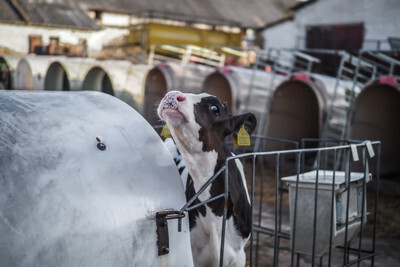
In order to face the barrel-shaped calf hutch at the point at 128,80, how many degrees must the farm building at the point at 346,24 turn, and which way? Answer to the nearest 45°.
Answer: approximately 45° to its right

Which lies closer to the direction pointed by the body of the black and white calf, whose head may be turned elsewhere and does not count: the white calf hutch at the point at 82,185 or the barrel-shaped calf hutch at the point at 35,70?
the white calf hutch

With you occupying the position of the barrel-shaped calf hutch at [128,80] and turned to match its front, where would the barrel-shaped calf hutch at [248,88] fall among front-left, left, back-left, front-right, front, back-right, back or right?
left

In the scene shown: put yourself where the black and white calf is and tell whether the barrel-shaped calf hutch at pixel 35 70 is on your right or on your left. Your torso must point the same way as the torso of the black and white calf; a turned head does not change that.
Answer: on your right

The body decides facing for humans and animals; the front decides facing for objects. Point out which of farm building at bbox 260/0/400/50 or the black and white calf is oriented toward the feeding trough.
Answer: the farm building

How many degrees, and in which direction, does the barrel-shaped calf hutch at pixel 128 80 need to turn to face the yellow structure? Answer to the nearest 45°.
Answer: approximately 135° to its right

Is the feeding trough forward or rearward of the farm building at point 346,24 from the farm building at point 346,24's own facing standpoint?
forward

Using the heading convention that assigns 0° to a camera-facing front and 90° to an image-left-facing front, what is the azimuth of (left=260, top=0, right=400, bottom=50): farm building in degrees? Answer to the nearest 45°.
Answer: approximately 0°

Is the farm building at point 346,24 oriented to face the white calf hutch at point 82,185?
yes

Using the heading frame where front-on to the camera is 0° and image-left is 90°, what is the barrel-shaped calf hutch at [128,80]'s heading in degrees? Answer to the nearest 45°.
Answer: approximately 45°

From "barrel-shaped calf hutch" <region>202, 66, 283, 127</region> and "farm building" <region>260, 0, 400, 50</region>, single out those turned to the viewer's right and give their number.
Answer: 0

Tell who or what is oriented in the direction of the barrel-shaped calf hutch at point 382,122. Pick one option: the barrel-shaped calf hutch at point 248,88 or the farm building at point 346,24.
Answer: the farm building

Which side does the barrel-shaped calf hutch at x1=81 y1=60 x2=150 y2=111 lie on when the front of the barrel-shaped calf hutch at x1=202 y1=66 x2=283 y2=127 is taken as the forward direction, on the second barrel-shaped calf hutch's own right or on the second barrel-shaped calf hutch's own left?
on the second barrel-shaped calf hutch's own right
